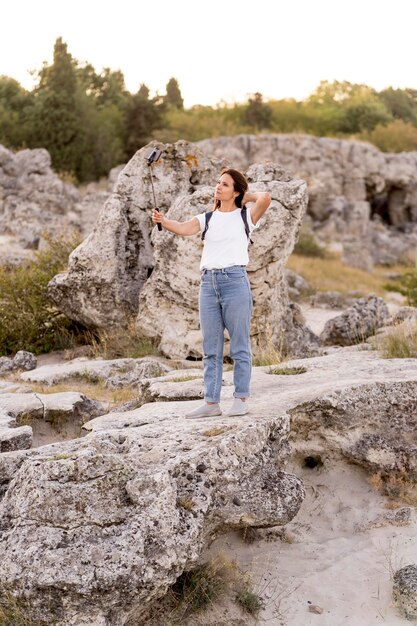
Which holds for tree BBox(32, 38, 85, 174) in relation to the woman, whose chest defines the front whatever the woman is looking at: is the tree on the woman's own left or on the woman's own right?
on the woman's own right

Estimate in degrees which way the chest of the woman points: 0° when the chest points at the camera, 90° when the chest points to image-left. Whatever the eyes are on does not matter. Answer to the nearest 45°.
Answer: approximately 45°

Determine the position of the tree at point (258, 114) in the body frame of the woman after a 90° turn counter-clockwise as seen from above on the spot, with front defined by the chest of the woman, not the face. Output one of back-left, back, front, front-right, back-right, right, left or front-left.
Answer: back-left

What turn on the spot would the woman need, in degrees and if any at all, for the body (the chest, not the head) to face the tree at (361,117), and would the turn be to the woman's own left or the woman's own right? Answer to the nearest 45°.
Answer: approximately 135° to the woman's own right

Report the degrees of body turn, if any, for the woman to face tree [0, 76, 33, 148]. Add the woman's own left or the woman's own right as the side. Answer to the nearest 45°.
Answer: approximately 135° to the woman's own right

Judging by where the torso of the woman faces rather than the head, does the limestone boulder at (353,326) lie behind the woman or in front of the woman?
behind

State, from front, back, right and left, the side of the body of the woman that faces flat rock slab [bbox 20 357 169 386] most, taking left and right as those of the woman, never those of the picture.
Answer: right

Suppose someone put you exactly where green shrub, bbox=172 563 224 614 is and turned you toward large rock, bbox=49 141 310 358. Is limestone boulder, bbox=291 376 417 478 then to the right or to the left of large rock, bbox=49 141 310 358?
right

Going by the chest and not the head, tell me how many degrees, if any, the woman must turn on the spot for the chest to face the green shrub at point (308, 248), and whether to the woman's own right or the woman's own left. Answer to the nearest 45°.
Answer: approximately 135° to the woman's own right

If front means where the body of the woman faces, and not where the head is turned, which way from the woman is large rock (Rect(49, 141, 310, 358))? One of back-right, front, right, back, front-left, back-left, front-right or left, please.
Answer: back-right
